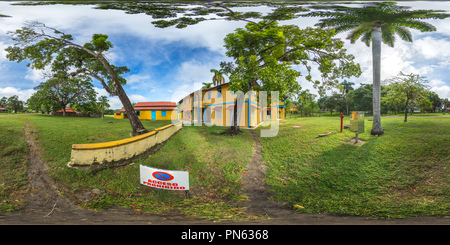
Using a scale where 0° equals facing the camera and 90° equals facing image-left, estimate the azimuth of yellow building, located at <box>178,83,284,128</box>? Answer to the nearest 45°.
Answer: approximately 45°

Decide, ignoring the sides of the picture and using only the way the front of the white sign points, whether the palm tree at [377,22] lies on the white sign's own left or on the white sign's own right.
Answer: on the white sign's own left

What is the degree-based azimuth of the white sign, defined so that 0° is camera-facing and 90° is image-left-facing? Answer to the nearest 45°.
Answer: approximately 0°

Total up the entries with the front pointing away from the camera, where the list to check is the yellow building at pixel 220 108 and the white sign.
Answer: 0

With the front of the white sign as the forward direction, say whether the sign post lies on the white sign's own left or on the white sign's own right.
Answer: on the white sign's own left
